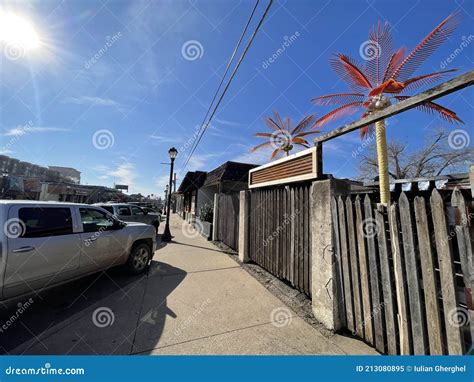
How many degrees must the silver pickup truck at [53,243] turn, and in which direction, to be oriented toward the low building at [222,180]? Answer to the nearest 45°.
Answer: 0° — it already faces it

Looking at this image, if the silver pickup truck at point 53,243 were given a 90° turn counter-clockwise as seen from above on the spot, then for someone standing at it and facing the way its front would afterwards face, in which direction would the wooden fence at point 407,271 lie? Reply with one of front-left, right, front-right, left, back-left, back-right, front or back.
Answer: back

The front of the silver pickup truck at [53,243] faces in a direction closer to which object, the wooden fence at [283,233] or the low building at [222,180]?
the low building

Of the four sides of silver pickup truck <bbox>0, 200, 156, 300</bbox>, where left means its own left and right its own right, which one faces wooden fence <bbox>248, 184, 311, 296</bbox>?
right

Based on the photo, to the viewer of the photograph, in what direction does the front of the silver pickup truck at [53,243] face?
facing away from the viewer and to the right of the viewer

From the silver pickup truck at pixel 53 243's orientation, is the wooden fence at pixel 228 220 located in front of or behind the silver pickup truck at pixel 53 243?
in front
